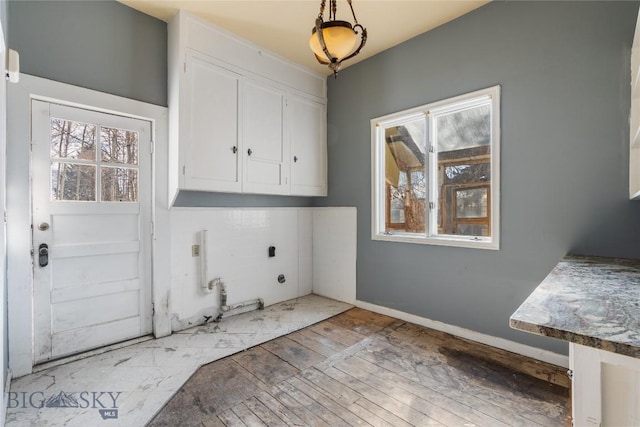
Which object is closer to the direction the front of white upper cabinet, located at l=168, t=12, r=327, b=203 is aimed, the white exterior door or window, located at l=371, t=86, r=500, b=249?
the window

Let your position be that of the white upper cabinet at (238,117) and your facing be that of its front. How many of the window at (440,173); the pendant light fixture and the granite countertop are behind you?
0

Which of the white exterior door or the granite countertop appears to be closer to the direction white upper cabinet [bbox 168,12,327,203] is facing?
the granite countertop

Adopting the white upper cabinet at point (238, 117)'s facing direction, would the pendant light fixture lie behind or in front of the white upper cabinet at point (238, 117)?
in front

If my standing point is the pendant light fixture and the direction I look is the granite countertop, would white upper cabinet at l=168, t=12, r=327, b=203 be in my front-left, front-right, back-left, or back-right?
back-left

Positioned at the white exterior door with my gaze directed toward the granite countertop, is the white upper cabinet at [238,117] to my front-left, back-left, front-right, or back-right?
front-left

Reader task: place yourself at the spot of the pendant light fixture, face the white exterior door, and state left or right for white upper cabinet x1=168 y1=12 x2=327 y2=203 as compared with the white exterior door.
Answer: right

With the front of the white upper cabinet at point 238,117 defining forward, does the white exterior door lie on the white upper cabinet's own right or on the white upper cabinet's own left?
on the white upper cabinet's own right

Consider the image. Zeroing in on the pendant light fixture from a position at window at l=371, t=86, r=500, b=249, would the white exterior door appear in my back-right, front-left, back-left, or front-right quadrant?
front-right

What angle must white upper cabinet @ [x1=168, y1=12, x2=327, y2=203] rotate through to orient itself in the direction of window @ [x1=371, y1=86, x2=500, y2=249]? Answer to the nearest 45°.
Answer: approximately 45° to its left

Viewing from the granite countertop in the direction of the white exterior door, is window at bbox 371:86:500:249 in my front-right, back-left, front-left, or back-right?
front-right

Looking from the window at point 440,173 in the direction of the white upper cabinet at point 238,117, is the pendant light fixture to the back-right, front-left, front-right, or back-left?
front-left
